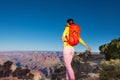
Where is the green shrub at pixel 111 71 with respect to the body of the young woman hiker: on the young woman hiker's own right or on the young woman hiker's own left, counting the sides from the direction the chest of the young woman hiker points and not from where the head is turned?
on the young woman hiker's own right
